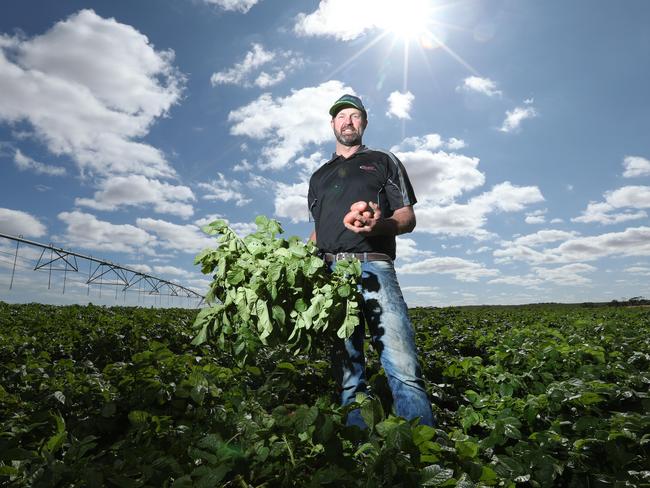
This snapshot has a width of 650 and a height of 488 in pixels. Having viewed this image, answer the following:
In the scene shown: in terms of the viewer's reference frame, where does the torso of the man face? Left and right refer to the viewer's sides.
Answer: facing the viewer and to the left of the viewer
